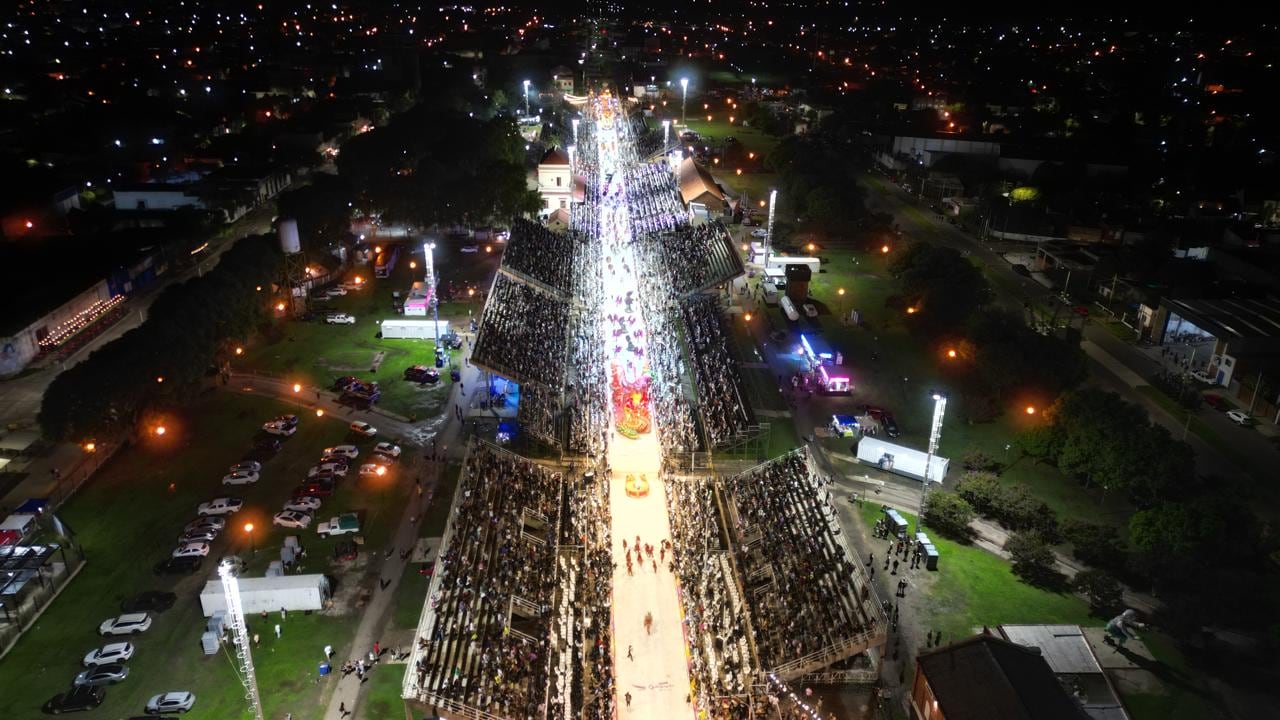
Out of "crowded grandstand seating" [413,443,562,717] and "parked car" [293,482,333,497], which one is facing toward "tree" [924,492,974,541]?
the crowded grandstand seating

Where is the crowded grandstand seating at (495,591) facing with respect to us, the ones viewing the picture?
facing to the right of the viewer

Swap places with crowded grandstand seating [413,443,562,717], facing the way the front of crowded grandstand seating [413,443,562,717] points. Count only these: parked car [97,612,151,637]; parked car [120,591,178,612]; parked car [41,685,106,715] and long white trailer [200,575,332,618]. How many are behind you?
4

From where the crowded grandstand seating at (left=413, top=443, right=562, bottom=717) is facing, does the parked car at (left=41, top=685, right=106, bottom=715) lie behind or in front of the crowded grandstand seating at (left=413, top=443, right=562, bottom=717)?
behind

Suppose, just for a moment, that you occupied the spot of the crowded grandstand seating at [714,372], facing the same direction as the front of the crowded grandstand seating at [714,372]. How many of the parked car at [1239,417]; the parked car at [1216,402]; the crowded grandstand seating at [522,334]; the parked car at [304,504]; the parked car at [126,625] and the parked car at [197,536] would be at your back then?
2

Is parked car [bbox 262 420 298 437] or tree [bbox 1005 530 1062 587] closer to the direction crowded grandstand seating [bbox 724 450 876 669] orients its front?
the parked car

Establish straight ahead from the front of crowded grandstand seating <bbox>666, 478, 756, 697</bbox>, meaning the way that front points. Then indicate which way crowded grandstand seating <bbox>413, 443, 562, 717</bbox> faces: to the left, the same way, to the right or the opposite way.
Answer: the opposite way

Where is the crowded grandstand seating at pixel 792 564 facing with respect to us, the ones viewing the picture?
facing to the left of the viewer

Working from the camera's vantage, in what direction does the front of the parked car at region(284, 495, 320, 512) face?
facing to the left of the viewer

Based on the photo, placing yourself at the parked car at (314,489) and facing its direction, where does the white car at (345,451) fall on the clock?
The white car is roughly at 4 o'clock from the parked car.

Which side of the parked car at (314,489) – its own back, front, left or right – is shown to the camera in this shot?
left

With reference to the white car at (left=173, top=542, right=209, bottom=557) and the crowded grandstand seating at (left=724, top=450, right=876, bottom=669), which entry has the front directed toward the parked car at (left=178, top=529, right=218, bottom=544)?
the crowded grandstand seating
